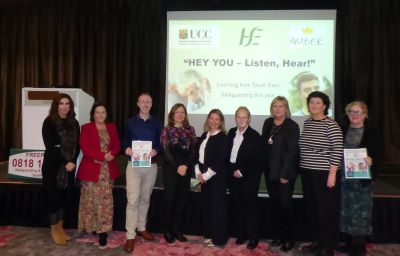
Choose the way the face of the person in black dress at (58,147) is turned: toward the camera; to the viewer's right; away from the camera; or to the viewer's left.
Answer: toward the camera

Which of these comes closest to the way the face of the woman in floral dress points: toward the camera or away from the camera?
toward the camera

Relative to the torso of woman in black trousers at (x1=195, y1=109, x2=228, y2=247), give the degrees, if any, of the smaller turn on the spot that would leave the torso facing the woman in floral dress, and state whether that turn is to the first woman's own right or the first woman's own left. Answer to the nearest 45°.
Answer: approximately 45° to the first woman's own right

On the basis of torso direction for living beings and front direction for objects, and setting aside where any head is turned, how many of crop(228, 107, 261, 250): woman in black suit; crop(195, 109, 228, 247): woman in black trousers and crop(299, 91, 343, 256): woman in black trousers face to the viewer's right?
0

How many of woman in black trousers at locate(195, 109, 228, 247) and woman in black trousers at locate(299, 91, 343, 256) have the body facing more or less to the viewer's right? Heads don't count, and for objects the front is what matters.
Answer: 0

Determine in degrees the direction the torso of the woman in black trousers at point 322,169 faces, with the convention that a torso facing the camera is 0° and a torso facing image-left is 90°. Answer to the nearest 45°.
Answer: approximately 45°

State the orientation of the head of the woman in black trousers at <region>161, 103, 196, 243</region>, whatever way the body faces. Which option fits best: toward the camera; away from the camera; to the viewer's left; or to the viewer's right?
toward the camera

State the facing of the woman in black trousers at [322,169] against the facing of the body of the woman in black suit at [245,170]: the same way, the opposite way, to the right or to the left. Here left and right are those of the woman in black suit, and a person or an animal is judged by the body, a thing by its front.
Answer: the same way

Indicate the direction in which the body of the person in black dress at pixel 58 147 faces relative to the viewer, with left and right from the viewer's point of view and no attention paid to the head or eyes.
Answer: facing the viewer and to the right of the viewer

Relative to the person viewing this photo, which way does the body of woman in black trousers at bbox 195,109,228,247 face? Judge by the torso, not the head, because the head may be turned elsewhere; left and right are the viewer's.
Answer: facing the viewer and to the left of the viewer

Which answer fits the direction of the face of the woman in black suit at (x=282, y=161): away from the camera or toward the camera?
toward the camera

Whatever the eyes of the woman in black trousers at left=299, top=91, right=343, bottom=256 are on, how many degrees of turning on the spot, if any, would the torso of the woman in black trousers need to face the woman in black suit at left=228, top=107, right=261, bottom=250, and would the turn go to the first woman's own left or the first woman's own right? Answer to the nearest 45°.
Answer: approximately 45° to the first woman's own right

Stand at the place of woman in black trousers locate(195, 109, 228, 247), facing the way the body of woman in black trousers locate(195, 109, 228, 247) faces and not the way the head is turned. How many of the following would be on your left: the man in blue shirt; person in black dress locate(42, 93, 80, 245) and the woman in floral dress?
0

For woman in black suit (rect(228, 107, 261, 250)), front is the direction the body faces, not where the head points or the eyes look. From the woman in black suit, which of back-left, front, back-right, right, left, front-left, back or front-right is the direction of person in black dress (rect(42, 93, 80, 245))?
front-right

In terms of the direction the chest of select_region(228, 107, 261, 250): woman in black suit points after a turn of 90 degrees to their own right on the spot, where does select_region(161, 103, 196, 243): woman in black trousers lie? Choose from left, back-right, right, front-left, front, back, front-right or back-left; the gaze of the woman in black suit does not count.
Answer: front-left
